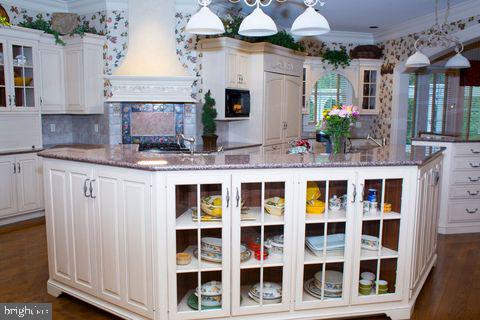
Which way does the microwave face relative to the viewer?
toward the camera

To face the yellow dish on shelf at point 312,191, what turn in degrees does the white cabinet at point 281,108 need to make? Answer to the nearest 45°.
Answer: approximately 45° to its right

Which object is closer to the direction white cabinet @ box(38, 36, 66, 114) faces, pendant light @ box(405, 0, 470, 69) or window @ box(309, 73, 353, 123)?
the pendant light

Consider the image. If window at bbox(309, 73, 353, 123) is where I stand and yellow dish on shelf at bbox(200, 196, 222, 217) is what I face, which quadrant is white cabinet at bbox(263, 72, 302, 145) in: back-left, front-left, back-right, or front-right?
front-right

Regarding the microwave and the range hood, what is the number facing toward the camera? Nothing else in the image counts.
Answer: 2

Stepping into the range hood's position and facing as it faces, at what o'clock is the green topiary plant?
The green topiary plant is roughly at 9 o'clock from the range hood.

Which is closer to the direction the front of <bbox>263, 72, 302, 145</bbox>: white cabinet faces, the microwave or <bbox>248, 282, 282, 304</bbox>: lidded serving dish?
the lidded serving dish

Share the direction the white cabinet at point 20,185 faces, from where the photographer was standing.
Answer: facing the viewer and to the right of the viewer

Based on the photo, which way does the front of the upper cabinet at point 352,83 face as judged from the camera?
facing the viewer

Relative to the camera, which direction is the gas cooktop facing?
toward the camera

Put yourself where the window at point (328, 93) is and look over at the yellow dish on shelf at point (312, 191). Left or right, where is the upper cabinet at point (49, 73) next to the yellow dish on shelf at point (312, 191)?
right

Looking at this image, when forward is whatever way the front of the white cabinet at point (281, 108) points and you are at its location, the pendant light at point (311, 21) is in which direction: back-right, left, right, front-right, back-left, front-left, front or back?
front-right

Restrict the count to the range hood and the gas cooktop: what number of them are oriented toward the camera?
2

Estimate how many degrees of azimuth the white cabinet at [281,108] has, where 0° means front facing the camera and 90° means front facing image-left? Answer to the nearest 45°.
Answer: approximately 315°

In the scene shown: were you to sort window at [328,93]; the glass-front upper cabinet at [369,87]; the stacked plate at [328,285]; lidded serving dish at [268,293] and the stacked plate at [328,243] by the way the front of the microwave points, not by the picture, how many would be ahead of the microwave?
3
